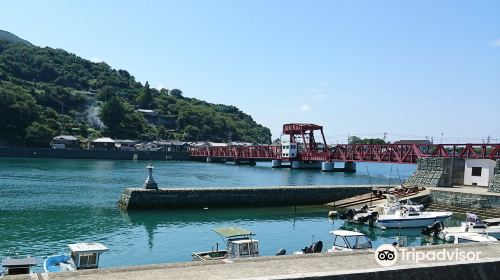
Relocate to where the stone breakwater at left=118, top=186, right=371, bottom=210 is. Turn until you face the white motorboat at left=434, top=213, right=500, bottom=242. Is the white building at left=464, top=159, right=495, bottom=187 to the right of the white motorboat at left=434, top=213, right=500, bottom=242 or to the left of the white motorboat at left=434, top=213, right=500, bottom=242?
left

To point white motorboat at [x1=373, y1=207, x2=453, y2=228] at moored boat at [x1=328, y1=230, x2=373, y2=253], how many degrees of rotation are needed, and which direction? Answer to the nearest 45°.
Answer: approximately 90° to its right

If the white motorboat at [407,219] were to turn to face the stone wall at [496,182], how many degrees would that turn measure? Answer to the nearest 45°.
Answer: approximately 45° to its left

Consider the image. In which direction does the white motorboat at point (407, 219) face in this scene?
to the viewer's right

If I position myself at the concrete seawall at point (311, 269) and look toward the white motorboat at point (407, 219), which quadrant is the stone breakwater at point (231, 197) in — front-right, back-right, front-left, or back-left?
front-left

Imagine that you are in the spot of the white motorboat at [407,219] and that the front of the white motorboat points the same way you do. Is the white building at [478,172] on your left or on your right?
on your left

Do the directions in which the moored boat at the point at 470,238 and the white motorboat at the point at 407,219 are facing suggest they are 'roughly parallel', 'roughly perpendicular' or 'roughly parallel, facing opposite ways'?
roughly parallel
